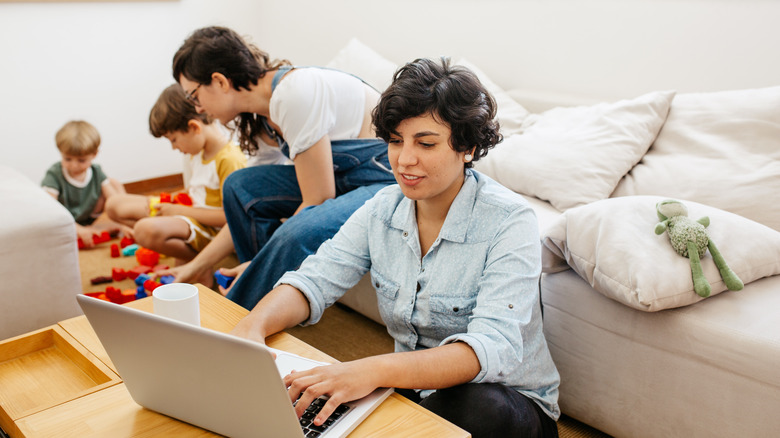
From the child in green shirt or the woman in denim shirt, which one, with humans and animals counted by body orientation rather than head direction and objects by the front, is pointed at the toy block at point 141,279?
the child in green shirt

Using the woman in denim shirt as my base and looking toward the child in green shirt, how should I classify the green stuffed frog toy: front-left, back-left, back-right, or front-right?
back-right

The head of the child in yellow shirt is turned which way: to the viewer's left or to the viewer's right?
to the viewer's left

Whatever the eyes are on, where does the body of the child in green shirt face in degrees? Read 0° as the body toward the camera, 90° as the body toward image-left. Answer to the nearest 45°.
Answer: approximately 0°

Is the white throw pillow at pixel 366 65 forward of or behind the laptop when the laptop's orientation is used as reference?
forward

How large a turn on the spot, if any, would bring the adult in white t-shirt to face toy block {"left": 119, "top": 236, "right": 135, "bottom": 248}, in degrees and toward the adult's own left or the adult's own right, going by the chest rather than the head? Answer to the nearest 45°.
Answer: approximately 45° to the adult's own right

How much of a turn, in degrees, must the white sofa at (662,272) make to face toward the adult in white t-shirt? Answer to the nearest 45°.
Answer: approximately 45° to its right

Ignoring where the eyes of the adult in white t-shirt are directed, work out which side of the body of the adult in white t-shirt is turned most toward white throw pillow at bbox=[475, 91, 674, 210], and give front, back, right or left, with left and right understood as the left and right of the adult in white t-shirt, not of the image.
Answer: back

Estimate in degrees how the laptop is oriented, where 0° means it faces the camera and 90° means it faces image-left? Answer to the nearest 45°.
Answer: approximately 225°

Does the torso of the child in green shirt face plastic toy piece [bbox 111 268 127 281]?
yes

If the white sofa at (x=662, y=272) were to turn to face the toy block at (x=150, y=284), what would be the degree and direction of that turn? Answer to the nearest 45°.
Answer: approximately 45° to its right

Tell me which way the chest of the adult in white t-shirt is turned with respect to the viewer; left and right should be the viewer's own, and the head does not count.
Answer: facing to the left of the viewer
